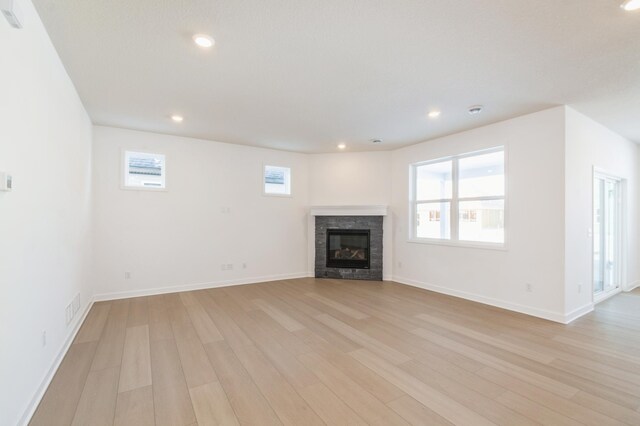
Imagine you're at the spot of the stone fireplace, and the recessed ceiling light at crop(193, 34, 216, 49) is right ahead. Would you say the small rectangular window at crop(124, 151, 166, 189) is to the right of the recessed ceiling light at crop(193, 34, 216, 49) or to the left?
right

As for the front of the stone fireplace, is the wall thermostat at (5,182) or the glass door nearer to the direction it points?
the wall thermostat

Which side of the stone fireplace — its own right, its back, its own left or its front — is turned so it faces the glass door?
left

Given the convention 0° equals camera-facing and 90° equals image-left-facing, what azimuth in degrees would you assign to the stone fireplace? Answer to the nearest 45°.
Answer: approximately 0°

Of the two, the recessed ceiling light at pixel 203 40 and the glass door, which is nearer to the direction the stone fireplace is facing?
the recessed ceiling light

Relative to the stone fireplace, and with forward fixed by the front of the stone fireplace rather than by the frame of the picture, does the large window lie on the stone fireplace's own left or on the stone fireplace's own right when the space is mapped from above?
on the stone fireplace's own left

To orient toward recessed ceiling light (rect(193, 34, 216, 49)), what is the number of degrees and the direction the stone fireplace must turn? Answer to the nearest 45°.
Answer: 0° — it already faces it

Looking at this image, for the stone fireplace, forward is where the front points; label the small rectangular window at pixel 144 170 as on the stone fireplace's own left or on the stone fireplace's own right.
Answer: on the stone fireplace's own right

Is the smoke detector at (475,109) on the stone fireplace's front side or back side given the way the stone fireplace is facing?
on the front side

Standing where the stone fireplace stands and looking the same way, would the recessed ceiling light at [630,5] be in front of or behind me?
in front

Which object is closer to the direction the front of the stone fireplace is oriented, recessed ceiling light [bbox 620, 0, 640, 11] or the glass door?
the recessed ceiling light

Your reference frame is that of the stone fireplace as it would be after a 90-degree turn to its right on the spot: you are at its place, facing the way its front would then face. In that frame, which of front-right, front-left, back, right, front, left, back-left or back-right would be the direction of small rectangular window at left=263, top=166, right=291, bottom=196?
front
